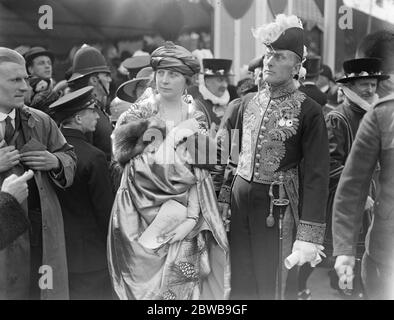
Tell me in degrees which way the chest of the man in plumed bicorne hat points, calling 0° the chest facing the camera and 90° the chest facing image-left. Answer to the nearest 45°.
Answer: approximately 45°

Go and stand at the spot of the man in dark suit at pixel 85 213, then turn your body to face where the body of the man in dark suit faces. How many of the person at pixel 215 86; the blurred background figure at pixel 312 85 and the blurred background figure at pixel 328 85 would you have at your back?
0

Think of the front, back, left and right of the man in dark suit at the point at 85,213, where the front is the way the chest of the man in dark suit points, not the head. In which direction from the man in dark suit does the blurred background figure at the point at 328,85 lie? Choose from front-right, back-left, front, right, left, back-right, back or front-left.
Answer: front

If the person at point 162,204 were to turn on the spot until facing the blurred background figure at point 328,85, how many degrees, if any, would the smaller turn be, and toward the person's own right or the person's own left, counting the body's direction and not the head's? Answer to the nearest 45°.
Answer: approximately 135° to the person's own left

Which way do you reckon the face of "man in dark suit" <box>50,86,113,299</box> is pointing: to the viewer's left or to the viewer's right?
to the viewer's right

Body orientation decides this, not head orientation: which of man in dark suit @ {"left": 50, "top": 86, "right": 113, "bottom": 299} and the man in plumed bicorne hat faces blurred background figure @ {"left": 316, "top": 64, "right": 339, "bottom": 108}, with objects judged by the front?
the man in dark suit

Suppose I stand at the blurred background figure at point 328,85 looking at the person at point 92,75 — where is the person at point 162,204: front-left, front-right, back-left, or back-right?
front-left

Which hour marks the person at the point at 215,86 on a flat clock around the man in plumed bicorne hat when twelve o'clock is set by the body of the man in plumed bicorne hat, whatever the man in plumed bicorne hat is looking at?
The person is roughly at 4 o'clock from the man in plumed bicorne hat.

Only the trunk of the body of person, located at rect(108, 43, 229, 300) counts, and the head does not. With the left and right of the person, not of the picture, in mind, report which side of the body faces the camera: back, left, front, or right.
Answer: front

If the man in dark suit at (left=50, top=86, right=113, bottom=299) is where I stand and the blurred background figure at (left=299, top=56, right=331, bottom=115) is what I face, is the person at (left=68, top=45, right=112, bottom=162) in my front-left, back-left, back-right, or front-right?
front-left

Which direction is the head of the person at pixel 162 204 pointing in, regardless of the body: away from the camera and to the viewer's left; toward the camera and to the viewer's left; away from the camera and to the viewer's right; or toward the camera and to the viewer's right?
toward the camera and to the viewer's left

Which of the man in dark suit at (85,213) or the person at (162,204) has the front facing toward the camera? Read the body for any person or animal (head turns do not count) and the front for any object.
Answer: the person

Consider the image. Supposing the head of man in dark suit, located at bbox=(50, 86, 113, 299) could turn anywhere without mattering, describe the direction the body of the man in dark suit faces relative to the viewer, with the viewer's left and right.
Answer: facing away from the viewer and to the right of the viewer
